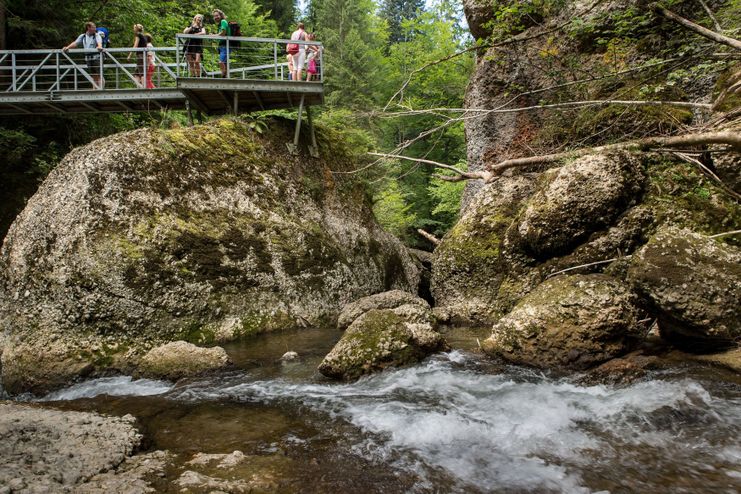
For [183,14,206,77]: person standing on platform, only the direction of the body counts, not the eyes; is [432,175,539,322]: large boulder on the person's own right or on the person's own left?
on the person's own left
